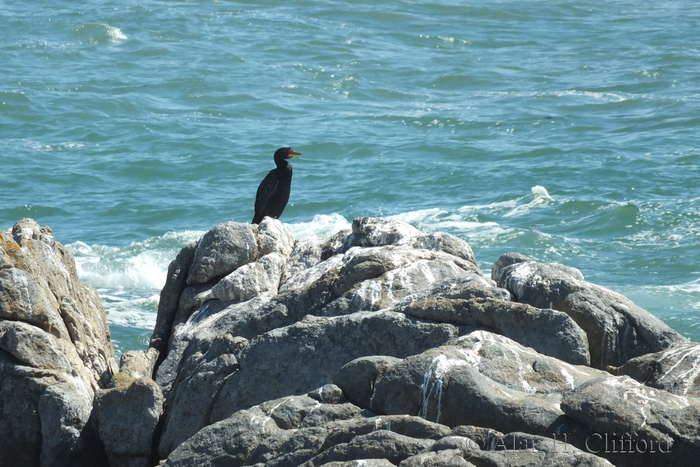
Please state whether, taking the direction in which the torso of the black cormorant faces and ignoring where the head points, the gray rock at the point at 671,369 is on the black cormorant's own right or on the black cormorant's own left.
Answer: on the black cormorant's own right

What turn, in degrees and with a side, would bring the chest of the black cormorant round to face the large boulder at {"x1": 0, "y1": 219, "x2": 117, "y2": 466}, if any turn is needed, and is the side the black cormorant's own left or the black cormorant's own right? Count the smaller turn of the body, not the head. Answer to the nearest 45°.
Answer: approximately 90° to the black cormorant's own right

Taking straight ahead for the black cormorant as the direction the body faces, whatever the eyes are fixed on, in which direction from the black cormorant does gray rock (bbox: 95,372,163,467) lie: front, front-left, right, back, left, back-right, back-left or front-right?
right

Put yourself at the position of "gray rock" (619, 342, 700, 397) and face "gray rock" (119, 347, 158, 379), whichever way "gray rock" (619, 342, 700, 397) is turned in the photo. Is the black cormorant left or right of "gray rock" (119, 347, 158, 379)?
right

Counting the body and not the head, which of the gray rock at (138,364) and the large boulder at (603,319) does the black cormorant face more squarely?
the large boulder

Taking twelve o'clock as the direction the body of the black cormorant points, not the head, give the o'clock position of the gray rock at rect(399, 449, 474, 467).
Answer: The gray rock is roughly at 3 o'clock from the black cormorant.

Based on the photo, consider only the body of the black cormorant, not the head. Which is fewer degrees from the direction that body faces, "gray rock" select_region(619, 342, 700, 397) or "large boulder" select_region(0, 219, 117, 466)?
the gray rock

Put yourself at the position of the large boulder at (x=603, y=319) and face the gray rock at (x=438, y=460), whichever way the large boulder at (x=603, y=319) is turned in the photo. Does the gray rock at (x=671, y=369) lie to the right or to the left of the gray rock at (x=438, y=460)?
left

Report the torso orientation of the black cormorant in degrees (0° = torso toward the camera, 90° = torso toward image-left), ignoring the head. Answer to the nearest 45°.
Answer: approximately 270°
